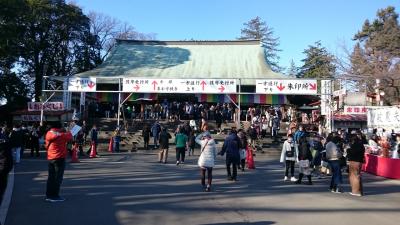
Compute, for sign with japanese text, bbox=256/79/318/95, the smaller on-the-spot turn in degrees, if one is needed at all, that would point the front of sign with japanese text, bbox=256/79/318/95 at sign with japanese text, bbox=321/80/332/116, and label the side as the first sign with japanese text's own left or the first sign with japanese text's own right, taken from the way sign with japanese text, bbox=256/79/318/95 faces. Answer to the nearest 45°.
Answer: approximately 135° to the first sign with japanese text's own left

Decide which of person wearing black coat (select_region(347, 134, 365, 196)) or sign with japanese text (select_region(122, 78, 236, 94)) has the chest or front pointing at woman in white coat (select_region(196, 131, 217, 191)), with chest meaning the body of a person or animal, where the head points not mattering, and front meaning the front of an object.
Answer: the sign with japanese text

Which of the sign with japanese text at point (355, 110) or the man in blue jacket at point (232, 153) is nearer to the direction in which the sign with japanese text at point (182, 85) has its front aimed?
the man in blue jacket

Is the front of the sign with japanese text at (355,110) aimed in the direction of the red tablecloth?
yes

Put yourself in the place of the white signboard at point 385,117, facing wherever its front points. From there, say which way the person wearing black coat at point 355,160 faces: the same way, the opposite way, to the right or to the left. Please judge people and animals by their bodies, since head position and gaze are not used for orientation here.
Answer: the opposite way

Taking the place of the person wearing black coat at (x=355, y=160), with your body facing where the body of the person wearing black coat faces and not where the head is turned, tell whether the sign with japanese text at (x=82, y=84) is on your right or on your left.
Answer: on your left

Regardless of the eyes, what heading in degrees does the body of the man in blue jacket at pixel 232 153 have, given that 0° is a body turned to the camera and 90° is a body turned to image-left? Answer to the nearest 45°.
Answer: approximately 180°

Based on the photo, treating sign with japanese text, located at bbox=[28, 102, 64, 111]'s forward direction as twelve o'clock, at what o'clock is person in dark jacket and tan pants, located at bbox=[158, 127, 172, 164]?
The person in dark jacket and tan pants is roughly at 11 o'clock from the sign with japanese text.

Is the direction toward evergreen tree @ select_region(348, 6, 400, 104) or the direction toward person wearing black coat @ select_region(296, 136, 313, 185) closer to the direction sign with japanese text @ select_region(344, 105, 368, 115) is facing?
the person wearing black coat

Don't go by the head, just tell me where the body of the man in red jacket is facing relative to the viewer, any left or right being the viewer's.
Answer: facing away from the viewer and to the right of the viewer

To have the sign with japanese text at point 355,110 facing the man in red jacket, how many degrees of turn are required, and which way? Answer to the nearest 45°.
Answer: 0° — it already faces them

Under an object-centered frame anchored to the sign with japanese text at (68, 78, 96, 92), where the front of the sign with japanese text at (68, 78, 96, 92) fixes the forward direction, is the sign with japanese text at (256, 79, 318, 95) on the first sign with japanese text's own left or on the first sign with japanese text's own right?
on the first sign with japanese text's own left
